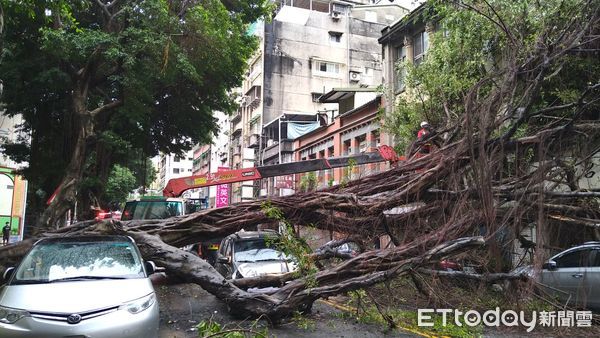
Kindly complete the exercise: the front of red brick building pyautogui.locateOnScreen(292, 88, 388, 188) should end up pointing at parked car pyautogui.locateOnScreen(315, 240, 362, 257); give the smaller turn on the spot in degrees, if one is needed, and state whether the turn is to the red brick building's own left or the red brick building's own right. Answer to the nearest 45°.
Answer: approximately 45° to the red brick building's own left

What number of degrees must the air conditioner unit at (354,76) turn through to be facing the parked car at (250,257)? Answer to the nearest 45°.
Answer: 0° — it already faces it

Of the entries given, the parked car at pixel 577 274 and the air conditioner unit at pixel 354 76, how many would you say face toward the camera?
1

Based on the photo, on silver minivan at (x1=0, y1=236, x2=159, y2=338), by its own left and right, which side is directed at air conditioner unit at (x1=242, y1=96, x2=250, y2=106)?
back

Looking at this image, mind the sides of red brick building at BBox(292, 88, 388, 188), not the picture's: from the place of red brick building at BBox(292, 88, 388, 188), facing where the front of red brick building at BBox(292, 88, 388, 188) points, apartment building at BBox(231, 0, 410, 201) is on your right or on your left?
on your right

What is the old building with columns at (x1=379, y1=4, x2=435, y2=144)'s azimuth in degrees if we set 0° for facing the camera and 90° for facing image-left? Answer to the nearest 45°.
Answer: approximately 45°

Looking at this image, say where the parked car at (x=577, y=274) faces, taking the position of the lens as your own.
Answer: facing to the left of the viewer
